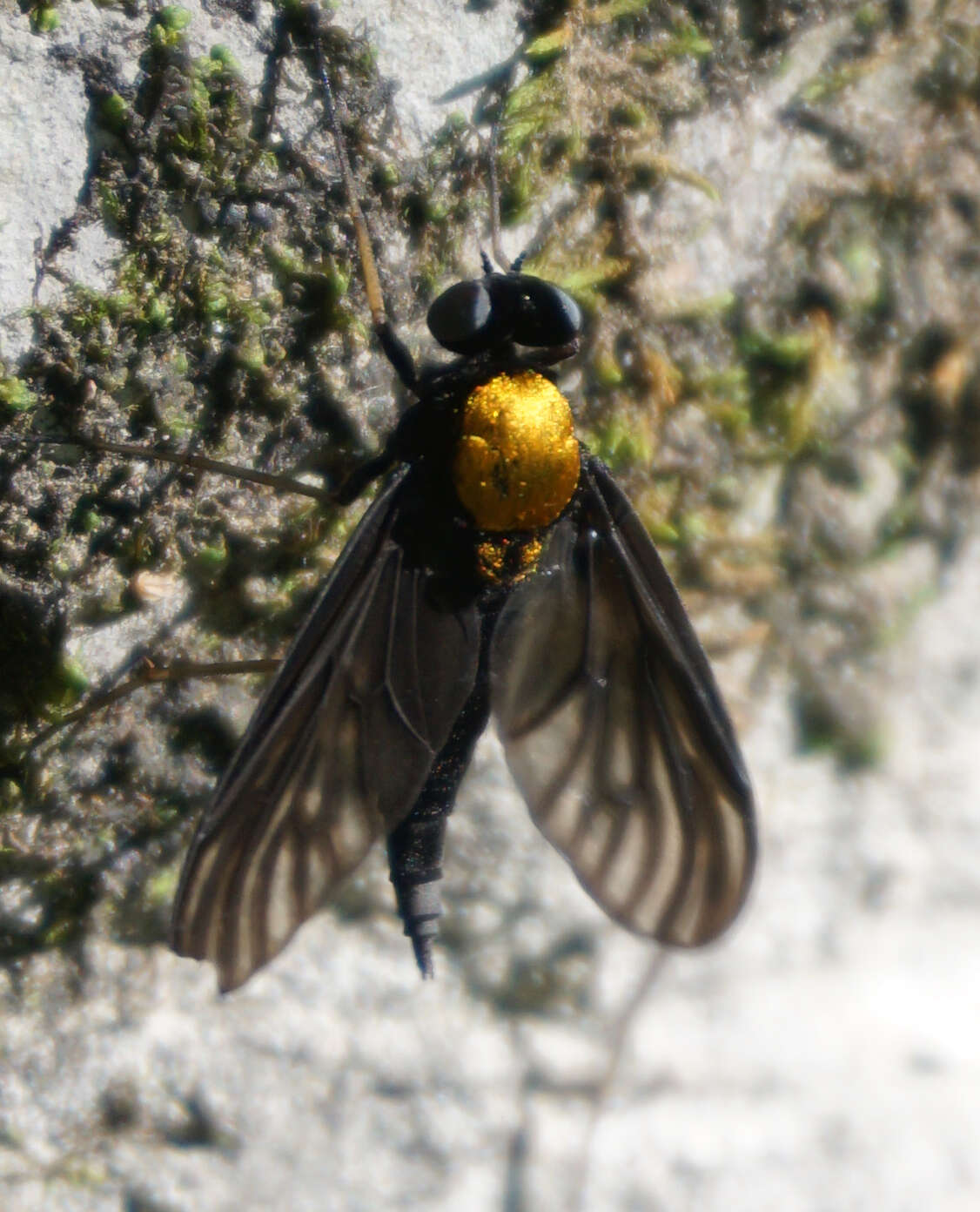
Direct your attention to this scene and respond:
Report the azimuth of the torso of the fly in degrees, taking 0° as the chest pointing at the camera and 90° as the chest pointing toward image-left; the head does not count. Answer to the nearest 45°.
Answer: approximately 180°
